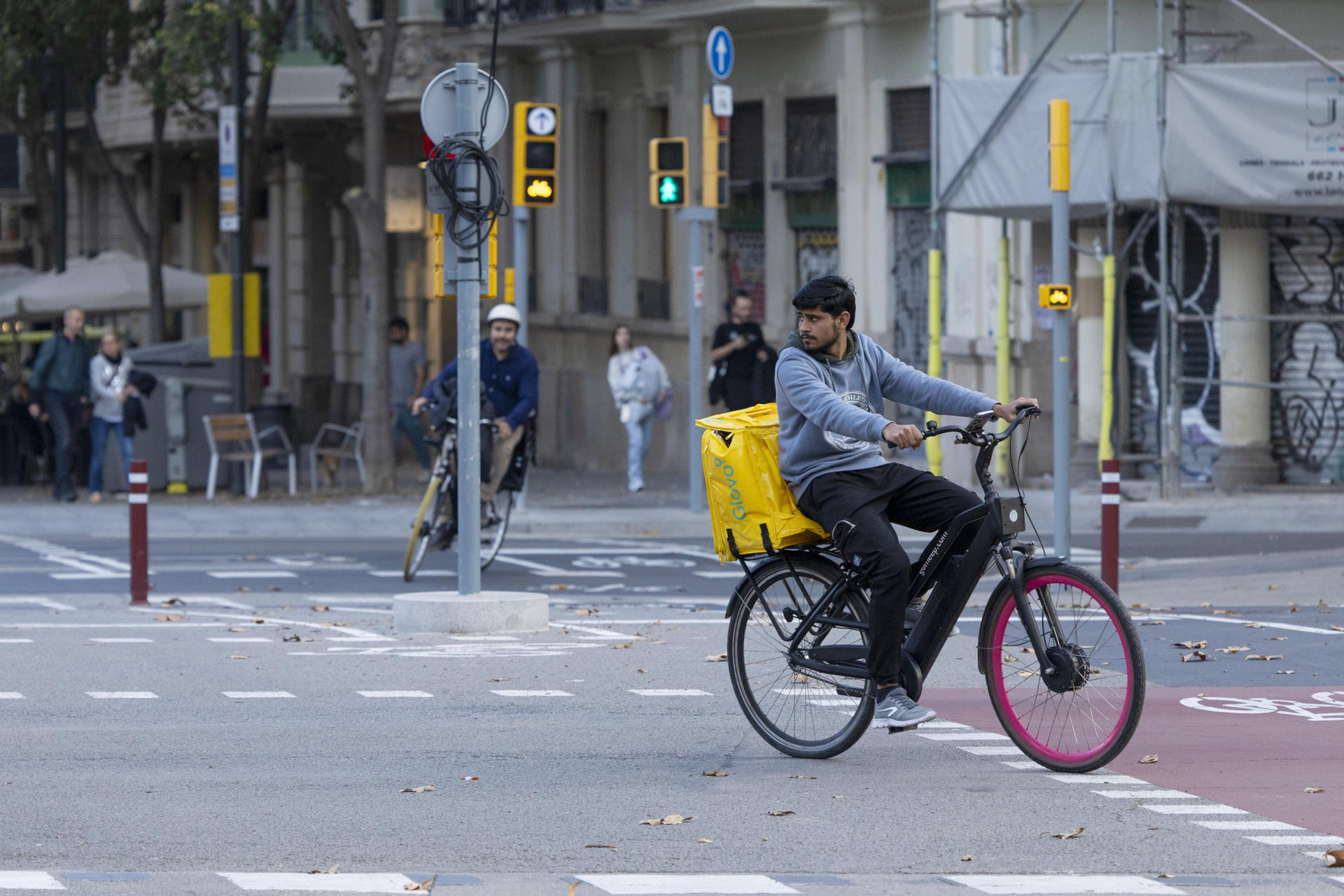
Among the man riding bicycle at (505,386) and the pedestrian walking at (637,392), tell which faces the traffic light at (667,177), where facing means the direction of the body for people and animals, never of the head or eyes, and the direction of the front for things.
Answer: the pedestrian walking

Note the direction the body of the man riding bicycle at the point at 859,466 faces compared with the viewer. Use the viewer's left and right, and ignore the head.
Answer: facing the viewer and to the right of the viewer

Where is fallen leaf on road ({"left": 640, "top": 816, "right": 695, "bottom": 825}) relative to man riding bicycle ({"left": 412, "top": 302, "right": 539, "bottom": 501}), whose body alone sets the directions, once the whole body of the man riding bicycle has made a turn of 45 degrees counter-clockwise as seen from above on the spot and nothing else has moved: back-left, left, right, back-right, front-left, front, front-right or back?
front

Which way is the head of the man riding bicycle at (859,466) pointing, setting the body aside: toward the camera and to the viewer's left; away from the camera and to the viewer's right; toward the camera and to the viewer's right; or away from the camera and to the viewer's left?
toward the camera and to the viewer's left

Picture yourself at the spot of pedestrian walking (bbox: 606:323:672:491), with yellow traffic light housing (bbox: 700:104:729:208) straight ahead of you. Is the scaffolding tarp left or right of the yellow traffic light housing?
left

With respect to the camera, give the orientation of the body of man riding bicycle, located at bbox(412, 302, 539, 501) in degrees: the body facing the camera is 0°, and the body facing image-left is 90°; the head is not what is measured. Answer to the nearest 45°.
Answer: approximately 45°

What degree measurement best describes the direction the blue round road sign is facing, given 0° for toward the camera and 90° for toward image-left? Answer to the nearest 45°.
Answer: approximately 315°

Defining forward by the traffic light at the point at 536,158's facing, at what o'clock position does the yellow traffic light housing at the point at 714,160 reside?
The yellow traffic light housing is roughly at 8 o'clock from the traffic light.

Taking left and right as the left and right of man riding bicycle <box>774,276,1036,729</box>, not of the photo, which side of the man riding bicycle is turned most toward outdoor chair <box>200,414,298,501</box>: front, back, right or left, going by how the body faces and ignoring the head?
back

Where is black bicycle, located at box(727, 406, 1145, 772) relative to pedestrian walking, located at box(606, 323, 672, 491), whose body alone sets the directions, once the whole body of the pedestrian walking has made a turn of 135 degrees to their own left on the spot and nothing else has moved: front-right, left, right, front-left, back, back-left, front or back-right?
back-right

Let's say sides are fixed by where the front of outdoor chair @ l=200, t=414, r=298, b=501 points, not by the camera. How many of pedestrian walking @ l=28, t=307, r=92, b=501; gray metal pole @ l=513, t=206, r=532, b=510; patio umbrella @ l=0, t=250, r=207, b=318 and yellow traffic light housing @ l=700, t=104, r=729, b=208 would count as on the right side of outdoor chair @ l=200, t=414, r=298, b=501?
2

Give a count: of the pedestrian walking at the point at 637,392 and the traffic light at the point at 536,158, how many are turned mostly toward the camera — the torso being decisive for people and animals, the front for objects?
2

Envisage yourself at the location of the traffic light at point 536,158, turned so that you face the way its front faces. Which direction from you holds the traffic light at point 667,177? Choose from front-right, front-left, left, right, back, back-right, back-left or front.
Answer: back-left

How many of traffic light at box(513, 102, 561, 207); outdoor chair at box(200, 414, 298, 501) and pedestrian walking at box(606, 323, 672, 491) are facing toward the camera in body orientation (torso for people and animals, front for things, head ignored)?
2
